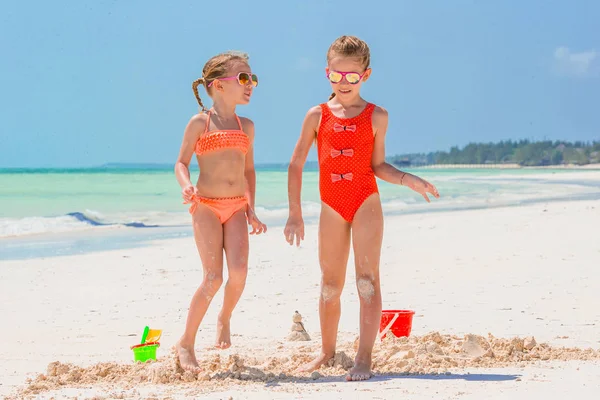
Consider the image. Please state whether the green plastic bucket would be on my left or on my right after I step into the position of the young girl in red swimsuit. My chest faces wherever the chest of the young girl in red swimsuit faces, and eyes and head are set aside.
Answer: on my right

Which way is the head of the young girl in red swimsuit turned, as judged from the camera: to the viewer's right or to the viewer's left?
to the viewer's left

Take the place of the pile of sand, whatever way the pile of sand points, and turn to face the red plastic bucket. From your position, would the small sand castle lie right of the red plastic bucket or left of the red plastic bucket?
left

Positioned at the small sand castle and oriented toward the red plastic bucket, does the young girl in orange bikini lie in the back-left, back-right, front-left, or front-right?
back-right

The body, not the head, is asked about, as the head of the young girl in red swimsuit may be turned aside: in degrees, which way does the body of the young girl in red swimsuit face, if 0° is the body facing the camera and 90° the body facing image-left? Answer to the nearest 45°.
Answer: approximately 0°

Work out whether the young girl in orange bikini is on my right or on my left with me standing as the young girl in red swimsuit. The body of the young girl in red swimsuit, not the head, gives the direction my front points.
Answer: on my right

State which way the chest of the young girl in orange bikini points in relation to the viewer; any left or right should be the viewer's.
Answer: facing the viewer and to the right of the viewer

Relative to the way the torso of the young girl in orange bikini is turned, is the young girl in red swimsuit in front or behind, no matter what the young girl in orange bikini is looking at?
in front

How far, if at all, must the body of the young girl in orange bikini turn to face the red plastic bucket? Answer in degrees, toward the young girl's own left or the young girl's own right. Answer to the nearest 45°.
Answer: approximately 45° to the young girl's own left

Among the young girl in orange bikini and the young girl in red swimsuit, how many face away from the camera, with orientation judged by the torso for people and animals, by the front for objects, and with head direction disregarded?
0
